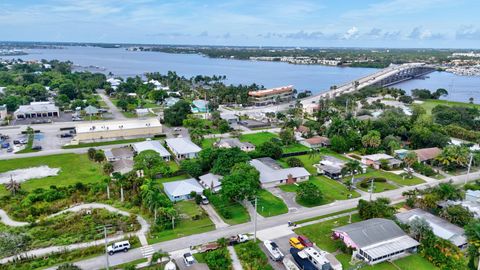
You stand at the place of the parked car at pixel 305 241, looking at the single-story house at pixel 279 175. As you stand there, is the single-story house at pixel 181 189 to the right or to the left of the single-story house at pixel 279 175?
left

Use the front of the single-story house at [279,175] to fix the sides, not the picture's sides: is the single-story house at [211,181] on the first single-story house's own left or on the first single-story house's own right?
on the first single-story house's own right

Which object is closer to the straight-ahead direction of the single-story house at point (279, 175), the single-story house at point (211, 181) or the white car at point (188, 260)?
the white car

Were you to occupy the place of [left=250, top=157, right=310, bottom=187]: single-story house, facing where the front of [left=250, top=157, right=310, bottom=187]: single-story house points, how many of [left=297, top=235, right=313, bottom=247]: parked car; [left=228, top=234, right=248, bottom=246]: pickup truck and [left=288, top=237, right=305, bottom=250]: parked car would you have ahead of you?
3

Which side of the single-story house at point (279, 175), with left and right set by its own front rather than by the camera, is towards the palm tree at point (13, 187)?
right

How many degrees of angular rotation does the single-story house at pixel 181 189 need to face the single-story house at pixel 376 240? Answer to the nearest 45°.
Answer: approximately 45° to its left

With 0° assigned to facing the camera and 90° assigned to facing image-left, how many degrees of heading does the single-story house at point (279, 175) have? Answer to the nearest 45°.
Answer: approximately 0°

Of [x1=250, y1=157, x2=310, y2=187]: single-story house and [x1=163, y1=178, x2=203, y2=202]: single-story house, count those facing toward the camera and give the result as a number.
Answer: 2

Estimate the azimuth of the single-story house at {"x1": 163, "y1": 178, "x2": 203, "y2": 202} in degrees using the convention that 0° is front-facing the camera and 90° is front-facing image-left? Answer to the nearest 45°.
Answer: approximately 0°

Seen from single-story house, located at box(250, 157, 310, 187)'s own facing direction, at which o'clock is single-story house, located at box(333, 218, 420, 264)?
single-story house, located at box(333, 218, 420, 264) is roughly at 11 o'clock from single-story house, located at box(250, 157, 310, 187).

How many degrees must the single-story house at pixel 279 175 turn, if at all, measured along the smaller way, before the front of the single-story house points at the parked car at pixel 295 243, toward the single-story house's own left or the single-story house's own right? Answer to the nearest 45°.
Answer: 0° — it already faces it
